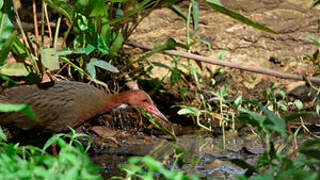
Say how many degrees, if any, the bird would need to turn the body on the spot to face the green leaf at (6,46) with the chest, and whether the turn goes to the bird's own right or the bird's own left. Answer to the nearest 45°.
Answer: approximately 135° to the bird's own left

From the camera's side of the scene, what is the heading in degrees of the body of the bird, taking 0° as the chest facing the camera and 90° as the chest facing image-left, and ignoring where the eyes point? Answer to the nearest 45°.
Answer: approximately 270°

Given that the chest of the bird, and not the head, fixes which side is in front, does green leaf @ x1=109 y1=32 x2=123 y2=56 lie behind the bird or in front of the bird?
in front

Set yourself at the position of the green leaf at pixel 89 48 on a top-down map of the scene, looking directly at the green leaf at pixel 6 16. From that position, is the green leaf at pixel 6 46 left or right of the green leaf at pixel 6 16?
left
